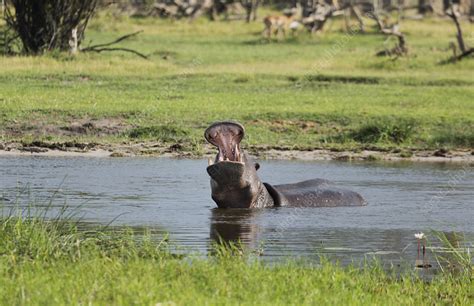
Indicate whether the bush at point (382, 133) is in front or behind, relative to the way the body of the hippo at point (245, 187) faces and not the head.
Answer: behind

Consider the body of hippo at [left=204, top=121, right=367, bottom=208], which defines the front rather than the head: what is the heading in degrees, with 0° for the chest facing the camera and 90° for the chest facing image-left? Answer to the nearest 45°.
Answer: approximately 45°
